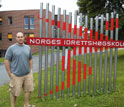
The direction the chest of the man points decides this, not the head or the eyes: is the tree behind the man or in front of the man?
behind

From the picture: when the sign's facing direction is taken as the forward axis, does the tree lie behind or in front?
behind

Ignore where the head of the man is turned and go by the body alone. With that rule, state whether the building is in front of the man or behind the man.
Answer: behind

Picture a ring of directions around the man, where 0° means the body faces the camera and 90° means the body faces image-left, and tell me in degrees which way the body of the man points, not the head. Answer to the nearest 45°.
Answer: approximately 0°

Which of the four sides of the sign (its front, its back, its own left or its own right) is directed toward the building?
back
